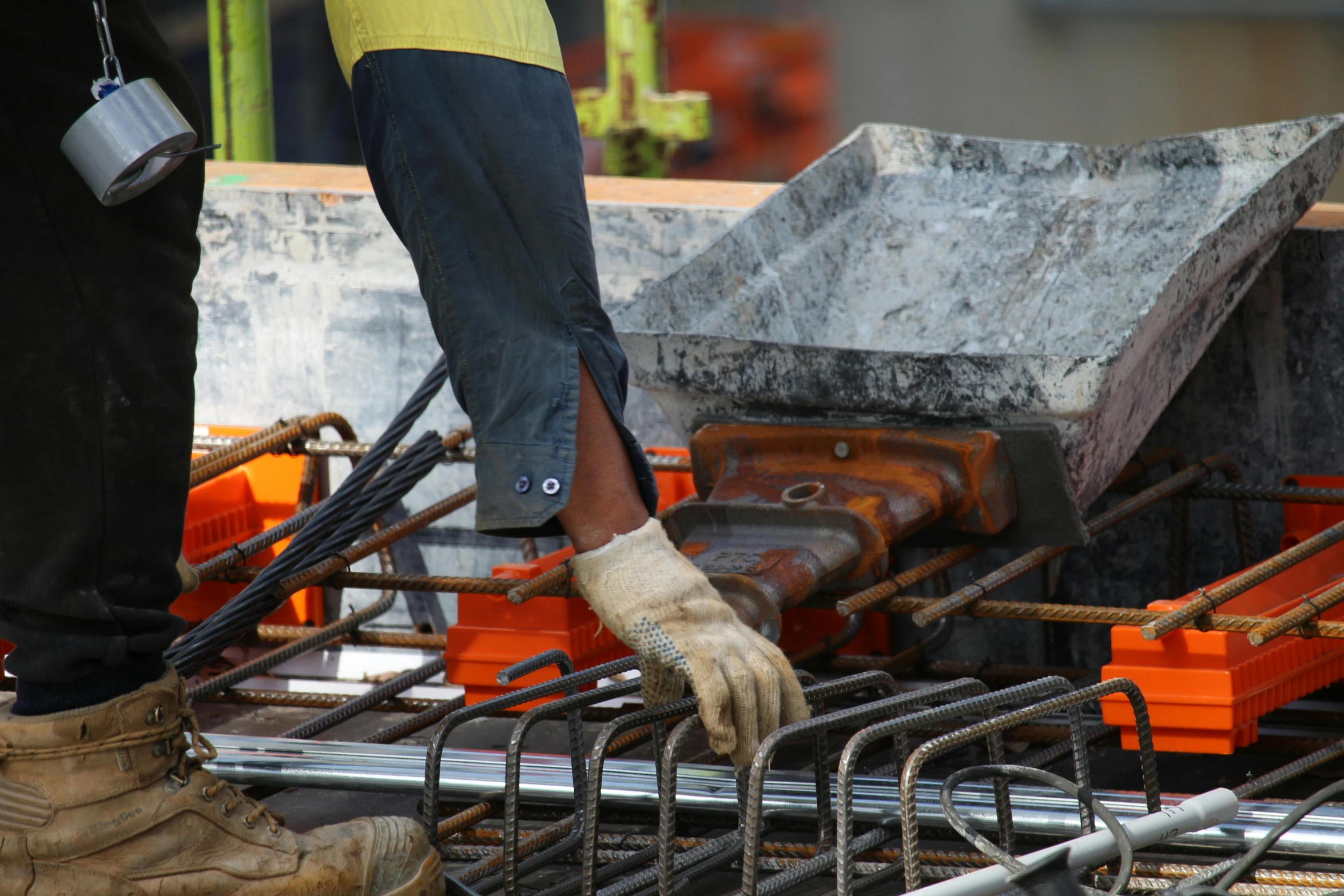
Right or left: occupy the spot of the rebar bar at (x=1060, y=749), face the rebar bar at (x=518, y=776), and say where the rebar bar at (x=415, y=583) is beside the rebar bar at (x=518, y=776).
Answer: right

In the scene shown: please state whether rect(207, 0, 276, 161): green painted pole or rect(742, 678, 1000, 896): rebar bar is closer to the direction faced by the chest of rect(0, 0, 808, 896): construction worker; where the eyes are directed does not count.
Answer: the rebar bar

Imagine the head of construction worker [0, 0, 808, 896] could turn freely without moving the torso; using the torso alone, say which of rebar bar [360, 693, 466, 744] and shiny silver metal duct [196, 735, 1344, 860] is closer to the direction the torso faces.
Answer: the shiny silver metal duct

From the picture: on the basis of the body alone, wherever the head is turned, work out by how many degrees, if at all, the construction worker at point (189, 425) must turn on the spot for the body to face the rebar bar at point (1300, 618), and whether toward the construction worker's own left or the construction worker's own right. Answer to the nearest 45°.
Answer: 0° — they already face it

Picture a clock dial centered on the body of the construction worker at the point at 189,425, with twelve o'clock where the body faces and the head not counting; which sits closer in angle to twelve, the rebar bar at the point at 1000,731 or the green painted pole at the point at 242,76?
the rebar bar

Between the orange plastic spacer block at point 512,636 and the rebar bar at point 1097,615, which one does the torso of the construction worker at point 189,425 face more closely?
the rebar bar

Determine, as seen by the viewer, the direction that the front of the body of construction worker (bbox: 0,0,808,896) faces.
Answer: to the viewer's right

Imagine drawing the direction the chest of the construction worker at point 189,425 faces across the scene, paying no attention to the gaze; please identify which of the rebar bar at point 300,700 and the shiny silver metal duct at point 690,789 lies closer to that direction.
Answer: the shiny silver metal duct

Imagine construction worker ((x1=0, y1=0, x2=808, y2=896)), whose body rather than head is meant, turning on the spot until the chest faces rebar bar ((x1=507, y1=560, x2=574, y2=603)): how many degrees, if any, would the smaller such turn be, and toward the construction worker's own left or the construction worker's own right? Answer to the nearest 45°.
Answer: approximately 45° to the construction worker's own left
